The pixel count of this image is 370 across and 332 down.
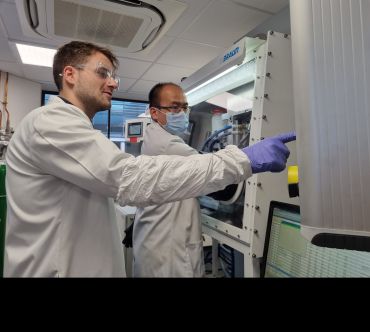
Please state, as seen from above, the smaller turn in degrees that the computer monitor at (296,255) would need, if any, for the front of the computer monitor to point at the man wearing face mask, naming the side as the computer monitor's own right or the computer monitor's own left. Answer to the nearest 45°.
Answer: approximately 90° to the computer monitor's own right

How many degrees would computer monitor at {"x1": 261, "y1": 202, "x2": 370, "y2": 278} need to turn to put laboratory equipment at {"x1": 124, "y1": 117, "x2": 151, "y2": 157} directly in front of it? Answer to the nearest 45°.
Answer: approximately 90° to its right

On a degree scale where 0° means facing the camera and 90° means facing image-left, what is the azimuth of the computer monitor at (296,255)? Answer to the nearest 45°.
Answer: approximately 45°

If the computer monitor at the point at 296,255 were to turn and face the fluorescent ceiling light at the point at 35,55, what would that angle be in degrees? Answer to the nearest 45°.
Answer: approximately 45° to its right

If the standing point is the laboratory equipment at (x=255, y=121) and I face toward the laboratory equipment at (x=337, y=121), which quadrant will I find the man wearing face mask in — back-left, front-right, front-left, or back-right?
back-right
